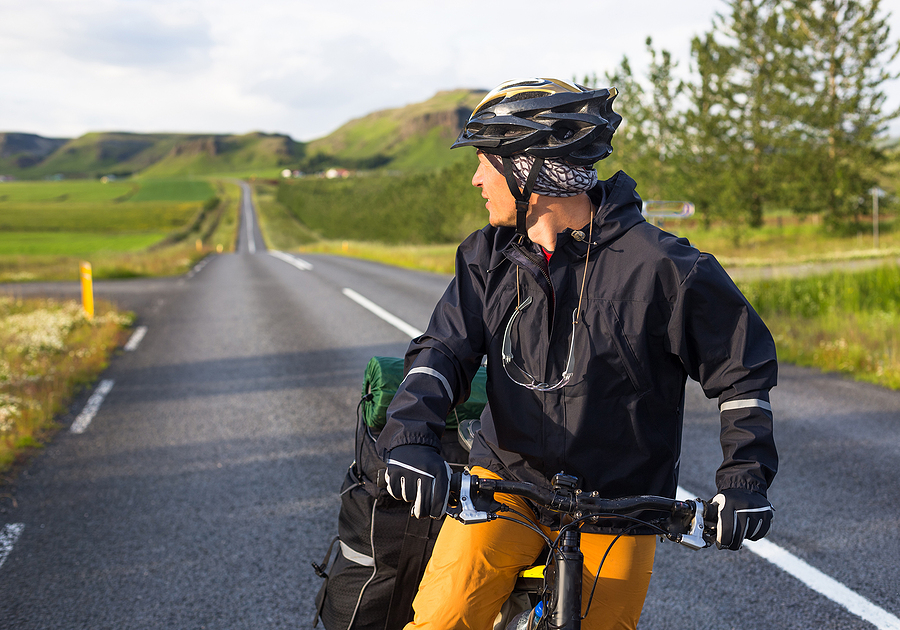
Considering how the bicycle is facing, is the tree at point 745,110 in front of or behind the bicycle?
behind

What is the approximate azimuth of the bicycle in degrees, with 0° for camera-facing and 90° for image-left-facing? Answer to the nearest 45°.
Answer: approximately 0°

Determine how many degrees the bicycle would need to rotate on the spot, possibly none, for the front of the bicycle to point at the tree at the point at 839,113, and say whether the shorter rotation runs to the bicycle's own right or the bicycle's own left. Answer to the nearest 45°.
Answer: approximately 180°

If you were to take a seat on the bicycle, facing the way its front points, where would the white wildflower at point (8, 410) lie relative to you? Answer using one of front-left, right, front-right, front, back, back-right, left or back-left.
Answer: back-right

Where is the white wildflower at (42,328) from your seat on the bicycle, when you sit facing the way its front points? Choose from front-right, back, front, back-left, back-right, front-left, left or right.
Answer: back-right

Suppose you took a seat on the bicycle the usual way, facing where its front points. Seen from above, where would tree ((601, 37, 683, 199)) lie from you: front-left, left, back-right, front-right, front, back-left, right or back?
back
